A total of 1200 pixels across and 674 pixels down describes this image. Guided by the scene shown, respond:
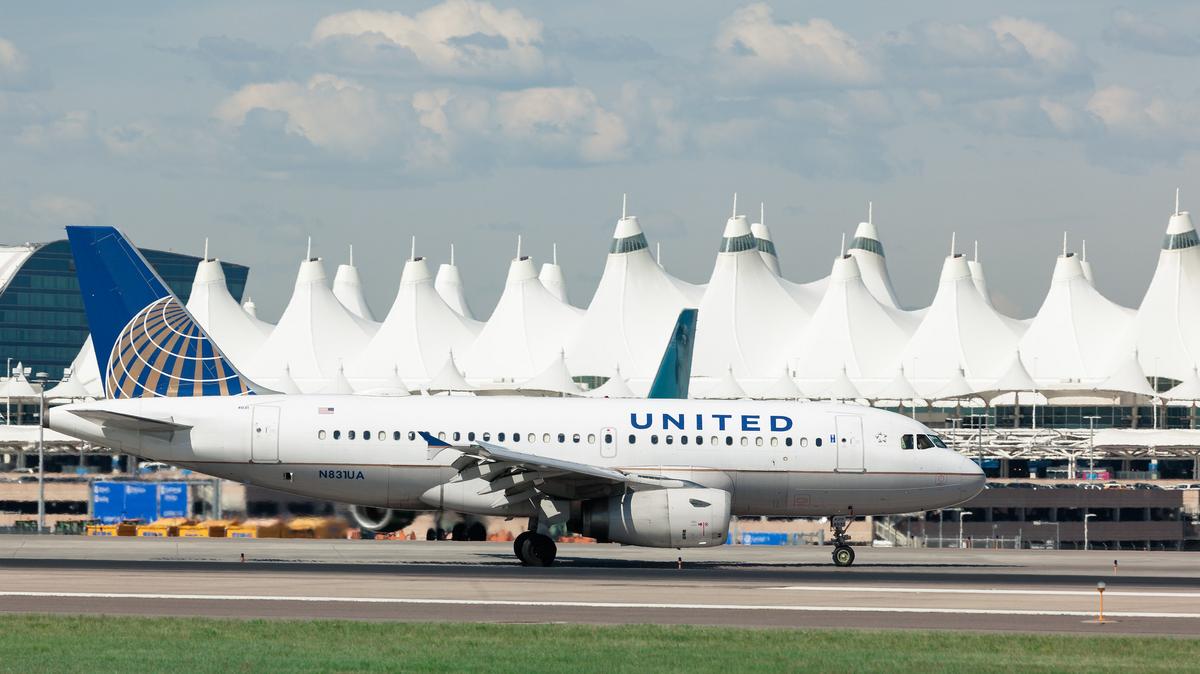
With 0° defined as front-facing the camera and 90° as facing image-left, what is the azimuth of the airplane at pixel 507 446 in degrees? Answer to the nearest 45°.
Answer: approximately 270°
